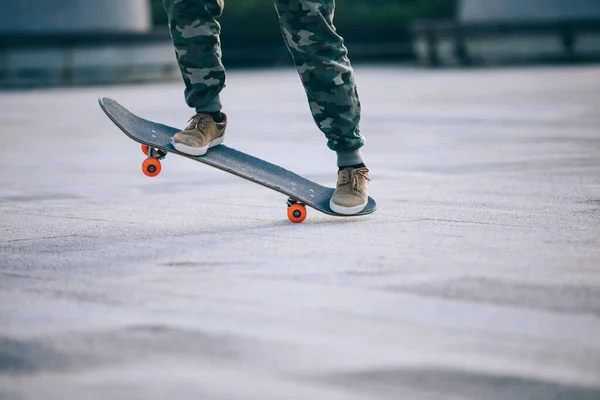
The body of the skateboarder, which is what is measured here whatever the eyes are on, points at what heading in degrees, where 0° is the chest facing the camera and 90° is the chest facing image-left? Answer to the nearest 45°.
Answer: approximately 45°
